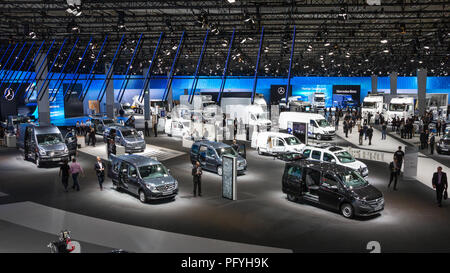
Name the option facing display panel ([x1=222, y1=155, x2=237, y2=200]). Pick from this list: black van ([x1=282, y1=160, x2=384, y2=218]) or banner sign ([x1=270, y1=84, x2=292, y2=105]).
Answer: the banner sign

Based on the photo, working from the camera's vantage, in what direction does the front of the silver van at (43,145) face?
facing the viewer and to the right of the viewer

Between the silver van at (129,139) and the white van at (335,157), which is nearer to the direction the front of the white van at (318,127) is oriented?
the white van

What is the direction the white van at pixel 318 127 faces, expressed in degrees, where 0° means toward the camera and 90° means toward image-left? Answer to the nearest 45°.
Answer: approximately 315°

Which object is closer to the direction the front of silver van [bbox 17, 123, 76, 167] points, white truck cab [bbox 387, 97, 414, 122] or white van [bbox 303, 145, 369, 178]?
the white van

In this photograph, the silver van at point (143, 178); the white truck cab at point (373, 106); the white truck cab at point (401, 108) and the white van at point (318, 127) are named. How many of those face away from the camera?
0

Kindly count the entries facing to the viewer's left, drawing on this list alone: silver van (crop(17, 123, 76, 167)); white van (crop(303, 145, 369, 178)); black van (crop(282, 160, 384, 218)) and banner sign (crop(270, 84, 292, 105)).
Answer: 0

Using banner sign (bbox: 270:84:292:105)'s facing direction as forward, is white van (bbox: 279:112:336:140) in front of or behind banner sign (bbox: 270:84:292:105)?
in front

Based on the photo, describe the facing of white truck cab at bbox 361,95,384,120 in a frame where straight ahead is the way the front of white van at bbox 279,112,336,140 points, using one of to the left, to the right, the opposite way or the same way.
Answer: to the right

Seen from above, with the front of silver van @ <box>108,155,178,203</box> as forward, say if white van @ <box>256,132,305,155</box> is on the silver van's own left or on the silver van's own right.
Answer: on the silver van's own left

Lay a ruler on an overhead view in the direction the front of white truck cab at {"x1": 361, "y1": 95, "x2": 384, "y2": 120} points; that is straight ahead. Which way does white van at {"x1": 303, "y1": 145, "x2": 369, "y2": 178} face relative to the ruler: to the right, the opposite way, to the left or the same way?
to the left

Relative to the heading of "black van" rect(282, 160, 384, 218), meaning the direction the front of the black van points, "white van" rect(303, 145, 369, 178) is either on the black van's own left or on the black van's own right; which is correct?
on the black van's own left

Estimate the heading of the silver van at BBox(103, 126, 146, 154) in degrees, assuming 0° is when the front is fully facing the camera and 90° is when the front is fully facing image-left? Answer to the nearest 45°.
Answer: approximately 315°

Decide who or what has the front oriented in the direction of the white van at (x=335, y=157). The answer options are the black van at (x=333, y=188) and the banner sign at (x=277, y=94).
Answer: the banner sign

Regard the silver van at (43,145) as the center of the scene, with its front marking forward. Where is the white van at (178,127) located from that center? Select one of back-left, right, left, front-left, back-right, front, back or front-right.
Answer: left

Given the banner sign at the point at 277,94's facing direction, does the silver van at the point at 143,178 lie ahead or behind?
ahead

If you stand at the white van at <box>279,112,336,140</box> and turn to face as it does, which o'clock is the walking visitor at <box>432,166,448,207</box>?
The walking visitor is roughly at 1 o'clock from the white van.
